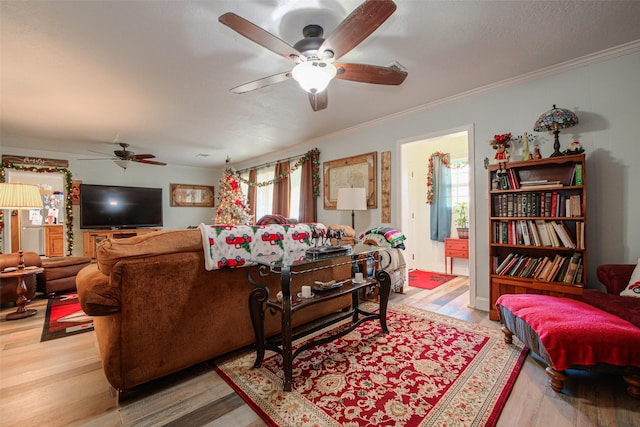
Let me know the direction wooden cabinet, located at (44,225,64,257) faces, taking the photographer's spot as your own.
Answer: facing the viewer

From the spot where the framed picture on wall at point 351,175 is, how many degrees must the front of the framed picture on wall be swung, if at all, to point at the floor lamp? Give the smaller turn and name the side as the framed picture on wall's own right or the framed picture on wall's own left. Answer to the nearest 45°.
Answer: approximately 45° to the framed picture on wall's own left

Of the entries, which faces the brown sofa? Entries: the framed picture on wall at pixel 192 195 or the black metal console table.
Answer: the framed picture on wall

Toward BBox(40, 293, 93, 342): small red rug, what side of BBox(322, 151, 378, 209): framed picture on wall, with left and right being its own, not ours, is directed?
front

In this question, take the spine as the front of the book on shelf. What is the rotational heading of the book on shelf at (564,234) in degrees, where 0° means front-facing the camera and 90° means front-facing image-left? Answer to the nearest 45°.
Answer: approximately 0°

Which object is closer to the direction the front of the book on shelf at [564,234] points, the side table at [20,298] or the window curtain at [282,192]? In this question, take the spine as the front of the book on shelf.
the side table

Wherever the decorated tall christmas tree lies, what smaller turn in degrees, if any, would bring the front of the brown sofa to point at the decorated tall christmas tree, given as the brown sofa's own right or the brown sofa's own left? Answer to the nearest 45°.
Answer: approximately 45° to the brown sofa's own right

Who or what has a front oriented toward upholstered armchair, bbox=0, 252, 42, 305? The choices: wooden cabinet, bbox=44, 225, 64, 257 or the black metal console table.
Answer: the wooden cabinet

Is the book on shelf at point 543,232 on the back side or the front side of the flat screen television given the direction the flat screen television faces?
on the front side

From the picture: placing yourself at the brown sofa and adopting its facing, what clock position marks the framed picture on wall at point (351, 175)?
The framed picture on wall is roughly at 3 o'clock from the brown sofa.

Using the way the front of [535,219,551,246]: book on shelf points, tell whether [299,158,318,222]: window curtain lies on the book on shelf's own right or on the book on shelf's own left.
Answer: on the book on shelf's own right

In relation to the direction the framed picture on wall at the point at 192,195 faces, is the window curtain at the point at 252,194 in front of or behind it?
in front

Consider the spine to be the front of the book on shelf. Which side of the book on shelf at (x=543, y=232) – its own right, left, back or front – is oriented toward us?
front

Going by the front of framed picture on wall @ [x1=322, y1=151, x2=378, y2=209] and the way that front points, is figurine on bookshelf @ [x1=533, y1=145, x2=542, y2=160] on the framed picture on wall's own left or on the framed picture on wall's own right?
on the framed picture on wall's own left

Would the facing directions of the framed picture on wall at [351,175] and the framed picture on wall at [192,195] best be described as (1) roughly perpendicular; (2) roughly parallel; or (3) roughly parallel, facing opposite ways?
roughly perpendicular
